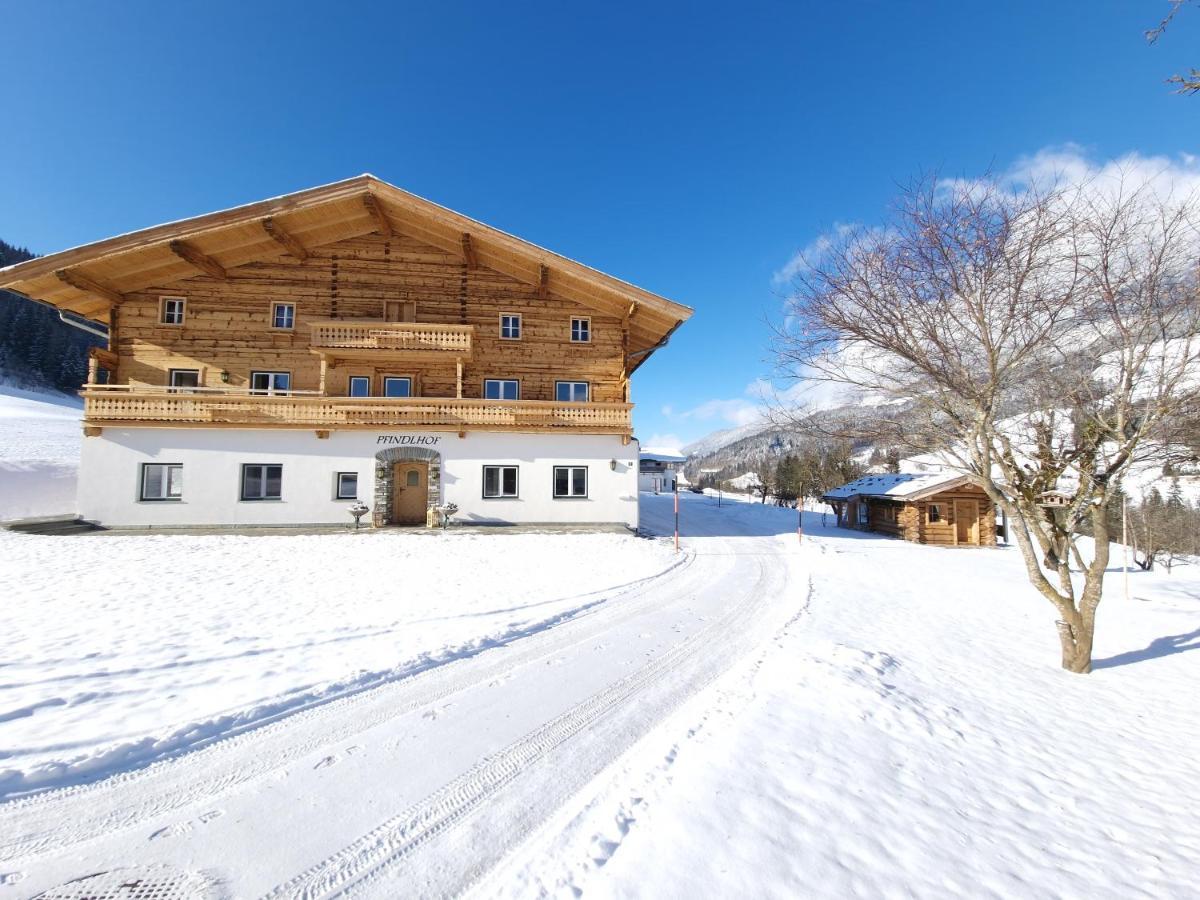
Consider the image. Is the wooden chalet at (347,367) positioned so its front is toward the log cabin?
no

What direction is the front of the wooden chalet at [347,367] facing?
toward the camera
